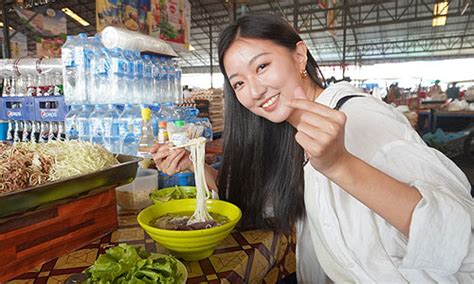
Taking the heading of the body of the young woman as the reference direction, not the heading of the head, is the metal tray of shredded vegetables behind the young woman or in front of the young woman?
in front

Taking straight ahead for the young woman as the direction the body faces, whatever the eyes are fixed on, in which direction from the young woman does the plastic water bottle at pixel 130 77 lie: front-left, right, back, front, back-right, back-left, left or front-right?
right

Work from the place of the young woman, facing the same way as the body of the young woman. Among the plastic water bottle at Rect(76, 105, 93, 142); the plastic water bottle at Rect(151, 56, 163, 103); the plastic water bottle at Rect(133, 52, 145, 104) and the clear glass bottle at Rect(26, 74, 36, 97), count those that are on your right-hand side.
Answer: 4

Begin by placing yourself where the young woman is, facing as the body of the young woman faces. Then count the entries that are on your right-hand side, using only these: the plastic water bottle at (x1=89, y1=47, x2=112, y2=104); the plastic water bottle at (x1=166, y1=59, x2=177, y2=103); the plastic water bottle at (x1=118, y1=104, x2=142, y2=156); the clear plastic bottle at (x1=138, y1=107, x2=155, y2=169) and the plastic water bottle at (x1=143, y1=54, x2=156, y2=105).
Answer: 5

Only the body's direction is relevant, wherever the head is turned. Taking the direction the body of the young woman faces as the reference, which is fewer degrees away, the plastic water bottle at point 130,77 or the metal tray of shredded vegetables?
the metal tray of shredded vegetables

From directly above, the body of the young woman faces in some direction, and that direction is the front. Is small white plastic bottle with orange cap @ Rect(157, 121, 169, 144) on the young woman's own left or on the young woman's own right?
on the young woman's own right

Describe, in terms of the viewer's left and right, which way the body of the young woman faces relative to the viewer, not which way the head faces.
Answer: facing the viewer and to the left of the viewer

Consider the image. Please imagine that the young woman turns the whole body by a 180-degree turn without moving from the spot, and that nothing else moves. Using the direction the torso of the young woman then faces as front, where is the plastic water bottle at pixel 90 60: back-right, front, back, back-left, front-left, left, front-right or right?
left

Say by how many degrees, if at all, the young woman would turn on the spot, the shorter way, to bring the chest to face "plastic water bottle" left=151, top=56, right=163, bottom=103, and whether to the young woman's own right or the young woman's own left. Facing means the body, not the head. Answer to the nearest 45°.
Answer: approximately 90° to the young woman's own right

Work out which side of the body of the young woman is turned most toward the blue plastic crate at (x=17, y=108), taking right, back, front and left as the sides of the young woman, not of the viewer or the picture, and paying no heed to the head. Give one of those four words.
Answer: right

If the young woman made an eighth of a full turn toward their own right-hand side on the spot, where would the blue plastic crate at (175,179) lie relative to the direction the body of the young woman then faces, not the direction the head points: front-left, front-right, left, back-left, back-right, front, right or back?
front-right

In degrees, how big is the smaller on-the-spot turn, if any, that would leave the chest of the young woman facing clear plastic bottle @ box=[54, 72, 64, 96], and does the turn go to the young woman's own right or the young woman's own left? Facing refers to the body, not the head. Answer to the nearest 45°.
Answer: approximately 90° to the young woman's own right

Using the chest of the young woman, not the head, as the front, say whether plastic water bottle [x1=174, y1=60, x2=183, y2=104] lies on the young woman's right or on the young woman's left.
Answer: on the young woman's right

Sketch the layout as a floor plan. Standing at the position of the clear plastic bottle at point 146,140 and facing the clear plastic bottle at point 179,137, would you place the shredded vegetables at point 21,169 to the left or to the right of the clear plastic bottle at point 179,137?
right

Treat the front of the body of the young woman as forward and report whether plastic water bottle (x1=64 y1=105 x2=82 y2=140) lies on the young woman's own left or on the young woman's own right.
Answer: on the young woman's own right
